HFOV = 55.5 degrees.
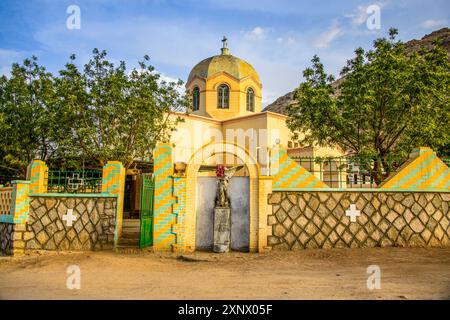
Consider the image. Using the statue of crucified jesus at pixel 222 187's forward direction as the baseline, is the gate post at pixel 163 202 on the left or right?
on its right

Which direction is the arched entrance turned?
toward the camera

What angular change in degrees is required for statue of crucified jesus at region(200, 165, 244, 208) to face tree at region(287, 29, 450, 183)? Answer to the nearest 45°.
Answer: approximately 135° to its left

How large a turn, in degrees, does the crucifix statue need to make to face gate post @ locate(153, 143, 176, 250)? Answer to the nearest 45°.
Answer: approximately 90° to its right

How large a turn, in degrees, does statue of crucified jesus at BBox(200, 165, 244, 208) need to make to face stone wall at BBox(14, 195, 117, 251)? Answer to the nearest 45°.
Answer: approximately 90° to its right

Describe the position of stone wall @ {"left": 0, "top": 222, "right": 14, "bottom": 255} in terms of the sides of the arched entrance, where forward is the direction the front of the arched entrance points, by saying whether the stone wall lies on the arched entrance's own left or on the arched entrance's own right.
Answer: on the arched entrance's own right

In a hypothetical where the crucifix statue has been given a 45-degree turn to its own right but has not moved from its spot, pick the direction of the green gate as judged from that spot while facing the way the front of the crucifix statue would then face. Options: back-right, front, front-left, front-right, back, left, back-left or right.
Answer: front-right

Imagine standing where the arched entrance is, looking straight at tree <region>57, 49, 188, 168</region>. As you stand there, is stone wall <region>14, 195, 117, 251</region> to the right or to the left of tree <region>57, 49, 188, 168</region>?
left

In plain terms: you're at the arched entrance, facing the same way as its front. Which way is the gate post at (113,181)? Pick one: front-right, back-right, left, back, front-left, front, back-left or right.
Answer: right

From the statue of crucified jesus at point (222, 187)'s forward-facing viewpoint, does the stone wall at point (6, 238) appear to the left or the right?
on its right

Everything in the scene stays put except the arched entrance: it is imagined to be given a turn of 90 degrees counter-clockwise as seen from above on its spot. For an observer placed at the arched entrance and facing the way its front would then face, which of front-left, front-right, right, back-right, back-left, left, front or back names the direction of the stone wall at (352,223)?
front

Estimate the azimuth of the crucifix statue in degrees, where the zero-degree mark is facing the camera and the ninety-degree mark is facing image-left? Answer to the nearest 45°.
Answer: approximately 0°

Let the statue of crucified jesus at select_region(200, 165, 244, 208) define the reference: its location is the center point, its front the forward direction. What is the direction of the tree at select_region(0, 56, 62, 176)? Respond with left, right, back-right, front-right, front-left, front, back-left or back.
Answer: back-right

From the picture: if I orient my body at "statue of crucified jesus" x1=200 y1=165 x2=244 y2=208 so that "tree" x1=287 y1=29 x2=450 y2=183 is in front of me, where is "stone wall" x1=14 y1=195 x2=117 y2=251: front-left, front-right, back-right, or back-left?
back-left
